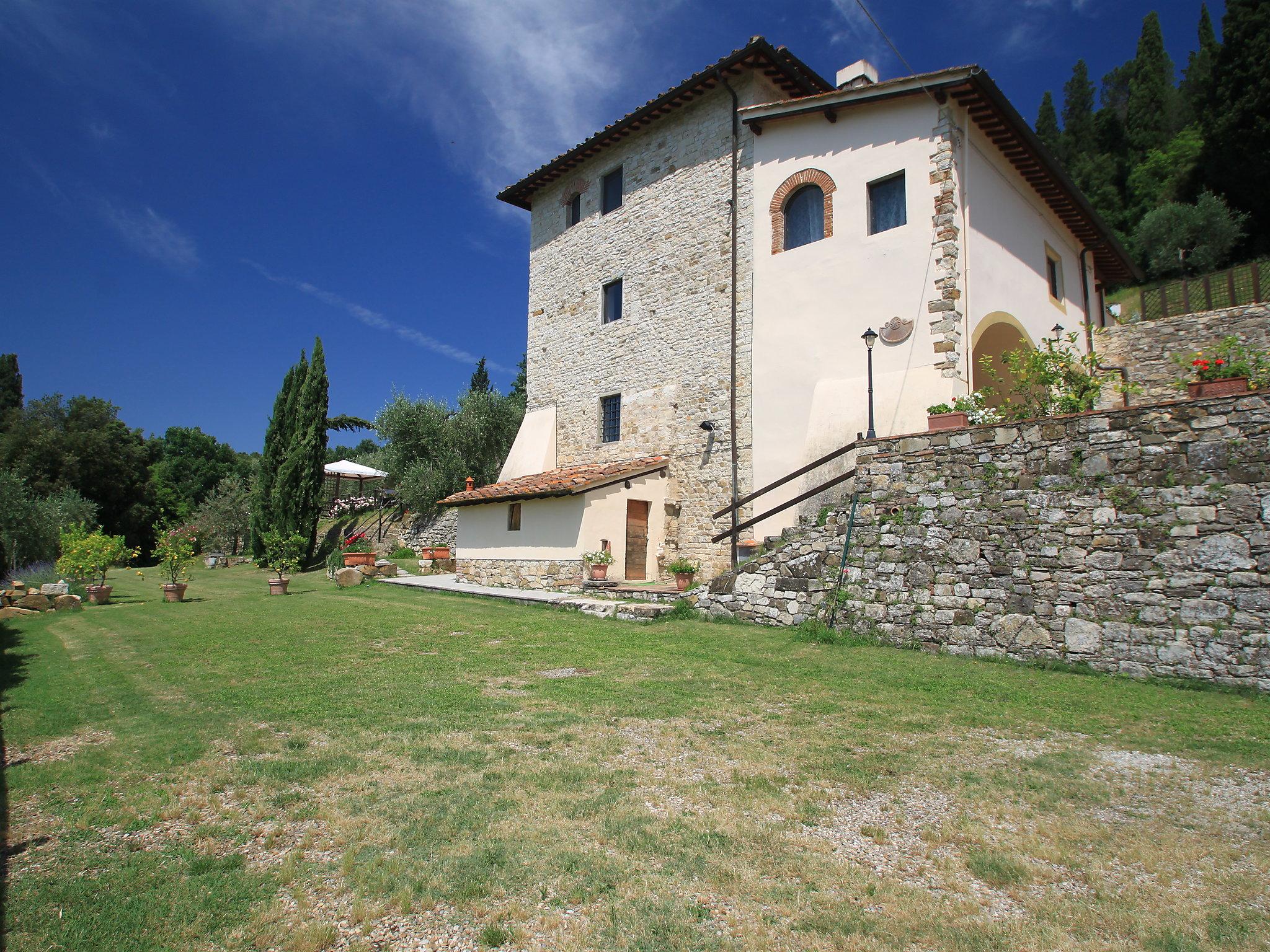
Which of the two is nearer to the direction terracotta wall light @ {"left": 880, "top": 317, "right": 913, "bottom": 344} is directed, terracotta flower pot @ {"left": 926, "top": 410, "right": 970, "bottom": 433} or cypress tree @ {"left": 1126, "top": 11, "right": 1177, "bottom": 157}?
the terracotta flower pot

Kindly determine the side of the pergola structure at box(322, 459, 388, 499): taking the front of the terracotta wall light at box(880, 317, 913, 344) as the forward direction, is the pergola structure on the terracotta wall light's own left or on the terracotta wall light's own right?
on the terracotta wall light's own right

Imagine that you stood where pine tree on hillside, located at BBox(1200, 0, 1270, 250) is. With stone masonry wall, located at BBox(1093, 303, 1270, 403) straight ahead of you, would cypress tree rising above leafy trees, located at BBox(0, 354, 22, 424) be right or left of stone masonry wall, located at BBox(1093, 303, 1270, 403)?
right

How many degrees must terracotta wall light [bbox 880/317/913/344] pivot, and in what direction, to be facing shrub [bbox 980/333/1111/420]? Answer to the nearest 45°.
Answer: approximately 90° to its left

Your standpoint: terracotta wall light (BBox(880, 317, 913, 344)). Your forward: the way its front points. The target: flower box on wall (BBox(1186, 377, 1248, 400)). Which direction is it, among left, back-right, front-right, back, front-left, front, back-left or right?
left

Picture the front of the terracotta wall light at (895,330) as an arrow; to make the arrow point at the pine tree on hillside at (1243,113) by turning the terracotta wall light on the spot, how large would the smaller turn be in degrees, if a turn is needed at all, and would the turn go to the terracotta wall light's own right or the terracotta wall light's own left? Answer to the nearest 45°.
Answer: approximately 180°

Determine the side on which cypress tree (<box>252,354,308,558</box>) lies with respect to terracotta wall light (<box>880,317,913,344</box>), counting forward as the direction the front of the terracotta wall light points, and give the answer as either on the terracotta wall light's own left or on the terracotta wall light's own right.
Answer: on the terracotta wall light's own right
